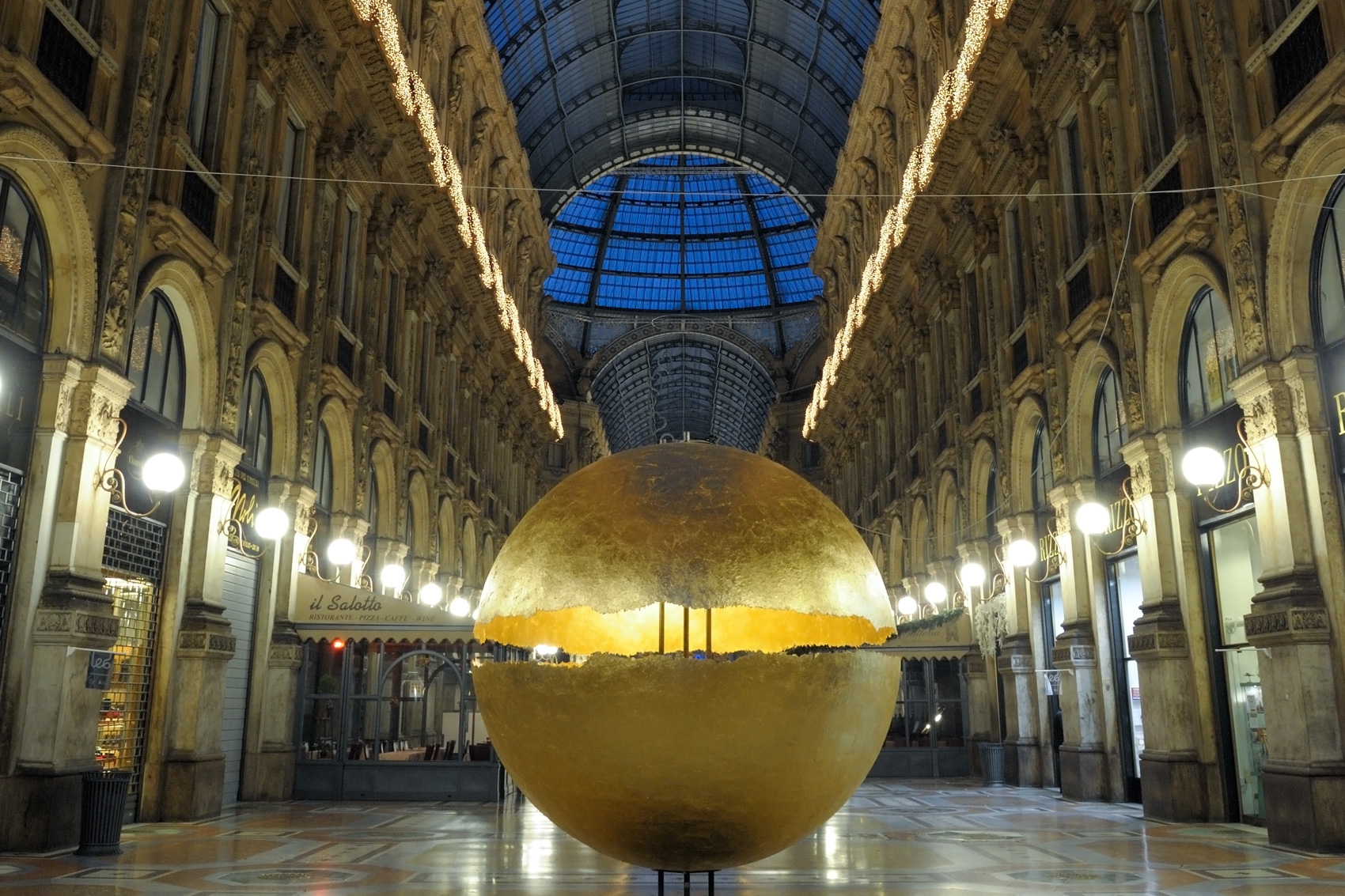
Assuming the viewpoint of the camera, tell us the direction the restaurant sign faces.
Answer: facing the viewer

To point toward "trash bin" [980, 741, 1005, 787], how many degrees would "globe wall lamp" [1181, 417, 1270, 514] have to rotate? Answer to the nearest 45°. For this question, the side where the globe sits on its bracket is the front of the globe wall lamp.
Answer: approximately 90° to its right

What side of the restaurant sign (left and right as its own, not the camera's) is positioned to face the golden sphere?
front

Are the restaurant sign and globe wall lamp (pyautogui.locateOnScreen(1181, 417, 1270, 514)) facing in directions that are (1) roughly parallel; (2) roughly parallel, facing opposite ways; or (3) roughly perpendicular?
roughly perpendicular

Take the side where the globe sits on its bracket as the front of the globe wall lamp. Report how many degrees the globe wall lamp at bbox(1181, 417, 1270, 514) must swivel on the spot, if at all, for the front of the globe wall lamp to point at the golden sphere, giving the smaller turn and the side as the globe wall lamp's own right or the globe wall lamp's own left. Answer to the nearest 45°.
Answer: approximately 45° to the globe wall lamp's own left

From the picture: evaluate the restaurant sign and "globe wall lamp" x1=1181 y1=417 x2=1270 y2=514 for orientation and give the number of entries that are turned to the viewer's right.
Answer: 0

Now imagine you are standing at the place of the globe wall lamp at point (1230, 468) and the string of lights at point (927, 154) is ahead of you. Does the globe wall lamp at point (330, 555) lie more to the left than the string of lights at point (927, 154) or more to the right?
left

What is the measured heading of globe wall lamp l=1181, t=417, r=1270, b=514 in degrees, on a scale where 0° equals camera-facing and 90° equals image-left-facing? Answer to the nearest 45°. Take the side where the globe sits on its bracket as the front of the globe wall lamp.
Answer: approximately 45°

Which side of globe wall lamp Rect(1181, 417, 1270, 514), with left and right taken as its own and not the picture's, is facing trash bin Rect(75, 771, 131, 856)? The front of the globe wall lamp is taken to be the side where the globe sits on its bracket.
front

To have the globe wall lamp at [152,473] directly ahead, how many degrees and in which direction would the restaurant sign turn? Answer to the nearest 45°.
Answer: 0° — it already faces it

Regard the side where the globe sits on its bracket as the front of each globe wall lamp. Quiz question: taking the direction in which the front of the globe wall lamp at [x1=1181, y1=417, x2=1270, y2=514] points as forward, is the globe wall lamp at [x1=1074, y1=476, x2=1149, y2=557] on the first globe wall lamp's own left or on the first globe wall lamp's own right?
on the first globe wall lamp's own right

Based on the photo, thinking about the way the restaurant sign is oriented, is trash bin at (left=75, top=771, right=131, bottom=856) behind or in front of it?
in front

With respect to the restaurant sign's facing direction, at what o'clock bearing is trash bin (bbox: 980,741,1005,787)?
The trash bin is roughly at 9 o'clock from the restaurant sign.
